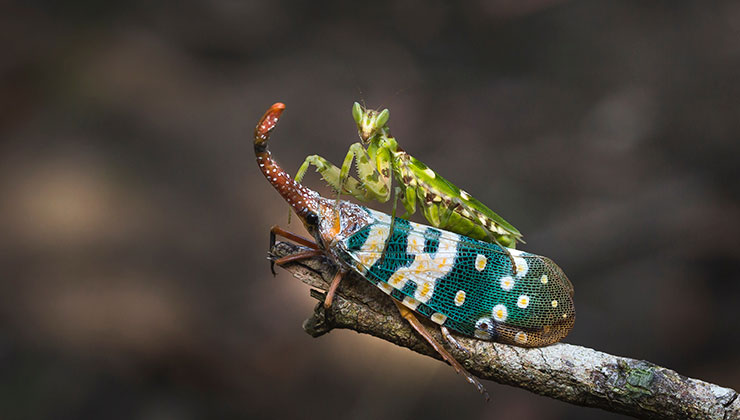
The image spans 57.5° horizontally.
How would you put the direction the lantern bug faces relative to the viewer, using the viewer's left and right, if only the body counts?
facing to the left of the viewer
